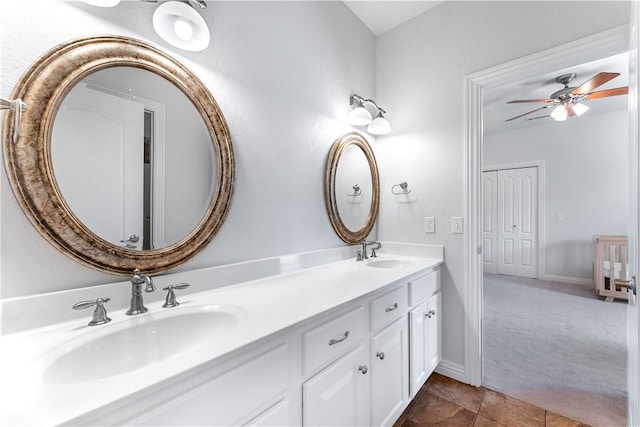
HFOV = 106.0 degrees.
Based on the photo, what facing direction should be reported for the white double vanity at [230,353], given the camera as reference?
facing the viewer and to the right of the viewer

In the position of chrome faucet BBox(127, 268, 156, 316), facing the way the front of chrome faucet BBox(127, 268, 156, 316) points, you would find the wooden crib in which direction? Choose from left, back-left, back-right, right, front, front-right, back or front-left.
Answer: front-left

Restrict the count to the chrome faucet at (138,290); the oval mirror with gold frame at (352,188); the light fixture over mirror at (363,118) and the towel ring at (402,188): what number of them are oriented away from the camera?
0

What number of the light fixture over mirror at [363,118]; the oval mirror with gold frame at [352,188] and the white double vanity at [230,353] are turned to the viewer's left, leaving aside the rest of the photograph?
0

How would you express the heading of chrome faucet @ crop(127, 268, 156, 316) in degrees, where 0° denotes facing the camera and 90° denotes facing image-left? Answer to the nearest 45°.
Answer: approximately 315°

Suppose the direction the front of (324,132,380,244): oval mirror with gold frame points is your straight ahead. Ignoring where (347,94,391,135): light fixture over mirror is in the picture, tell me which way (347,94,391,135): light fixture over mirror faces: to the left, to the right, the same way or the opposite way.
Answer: the same way

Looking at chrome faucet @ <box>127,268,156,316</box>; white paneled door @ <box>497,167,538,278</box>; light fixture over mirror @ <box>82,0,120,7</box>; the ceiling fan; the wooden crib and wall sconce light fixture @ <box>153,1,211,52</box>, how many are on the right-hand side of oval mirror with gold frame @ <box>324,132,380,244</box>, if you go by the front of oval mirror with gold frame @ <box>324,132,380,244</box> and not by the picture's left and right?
3

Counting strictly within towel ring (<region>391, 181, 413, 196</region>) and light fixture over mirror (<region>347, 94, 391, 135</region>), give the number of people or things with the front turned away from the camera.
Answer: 0

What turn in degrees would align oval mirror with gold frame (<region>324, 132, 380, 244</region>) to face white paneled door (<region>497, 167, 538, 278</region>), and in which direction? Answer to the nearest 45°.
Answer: approximately 90° to its left

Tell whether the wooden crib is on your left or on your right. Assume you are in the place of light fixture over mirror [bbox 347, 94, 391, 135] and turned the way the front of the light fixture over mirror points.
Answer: on your left
